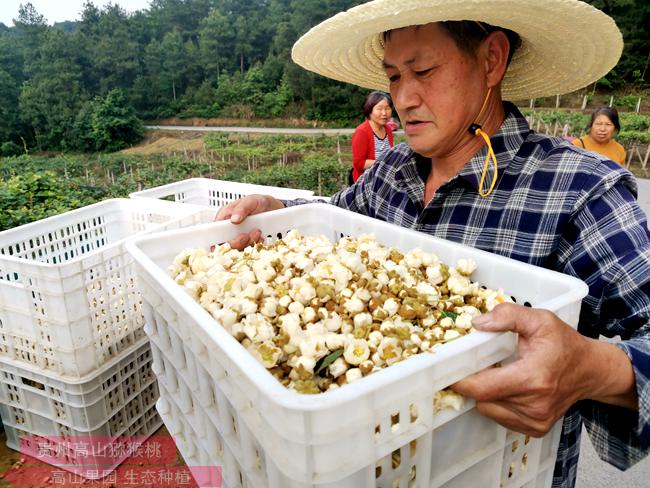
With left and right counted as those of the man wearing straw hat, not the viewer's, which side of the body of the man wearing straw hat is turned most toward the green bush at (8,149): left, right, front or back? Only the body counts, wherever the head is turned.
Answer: right

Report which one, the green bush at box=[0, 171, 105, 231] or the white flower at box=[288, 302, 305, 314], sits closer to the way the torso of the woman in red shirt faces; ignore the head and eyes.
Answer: the white flower

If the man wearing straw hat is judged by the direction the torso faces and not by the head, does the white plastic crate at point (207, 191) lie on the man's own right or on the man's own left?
on the man's own right

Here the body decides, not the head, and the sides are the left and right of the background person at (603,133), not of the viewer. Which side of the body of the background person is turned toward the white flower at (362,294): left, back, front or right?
front

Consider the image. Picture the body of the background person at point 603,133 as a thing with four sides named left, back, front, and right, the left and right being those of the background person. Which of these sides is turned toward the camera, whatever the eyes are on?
front

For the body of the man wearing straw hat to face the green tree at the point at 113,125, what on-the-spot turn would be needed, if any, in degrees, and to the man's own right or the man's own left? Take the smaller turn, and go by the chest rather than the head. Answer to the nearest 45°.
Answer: approximately 90° to the man's own right

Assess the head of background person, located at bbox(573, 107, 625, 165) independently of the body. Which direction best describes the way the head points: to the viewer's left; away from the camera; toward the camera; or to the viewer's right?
toward the camera

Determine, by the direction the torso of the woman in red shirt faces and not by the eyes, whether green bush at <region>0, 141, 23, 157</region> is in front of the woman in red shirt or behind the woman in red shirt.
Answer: behind

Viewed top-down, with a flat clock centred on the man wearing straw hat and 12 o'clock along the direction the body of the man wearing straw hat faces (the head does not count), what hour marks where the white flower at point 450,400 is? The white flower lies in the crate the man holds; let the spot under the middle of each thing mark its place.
The white flower is roughly at 11 o'clock from the man wearing straw hat.

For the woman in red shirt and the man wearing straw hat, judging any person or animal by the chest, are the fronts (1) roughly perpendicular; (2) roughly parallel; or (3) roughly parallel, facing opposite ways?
roughly perpendicular

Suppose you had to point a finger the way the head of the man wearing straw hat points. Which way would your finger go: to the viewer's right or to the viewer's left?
to the viewer's left

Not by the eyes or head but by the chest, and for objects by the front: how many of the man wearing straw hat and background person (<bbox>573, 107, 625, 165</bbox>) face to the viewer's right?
0

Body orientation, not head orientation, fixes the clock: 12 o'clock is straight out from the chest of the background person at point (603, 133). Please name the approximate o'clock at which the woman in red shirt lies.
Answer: The woman in red shirt is roughly at 2 o'clock from the background person.

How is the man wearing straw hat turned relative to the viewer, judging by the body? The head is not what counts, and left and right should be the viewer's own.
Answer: facing the viewer and to the left of the viewer

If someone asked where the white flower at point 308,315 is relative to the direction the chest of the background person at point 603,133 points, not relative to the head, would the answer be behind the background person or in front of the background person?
in front
